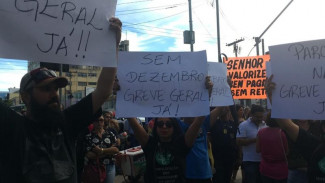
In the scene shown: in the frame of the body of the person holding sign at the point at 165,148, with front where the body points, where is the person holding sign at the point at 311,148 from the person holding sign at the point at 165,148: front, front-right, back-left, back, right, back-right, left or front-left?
left

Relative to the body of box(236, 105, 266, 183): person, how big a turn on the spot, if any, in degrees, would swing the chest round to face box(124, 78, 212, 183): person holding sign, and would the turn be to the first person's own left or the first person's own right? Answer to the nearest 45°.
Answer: approximately 45° to the first person's own right

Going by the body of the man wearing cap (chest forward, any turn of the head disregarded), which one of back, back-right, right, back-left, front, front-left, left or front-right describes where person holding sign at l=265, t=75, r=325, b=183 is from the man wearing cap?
front-left

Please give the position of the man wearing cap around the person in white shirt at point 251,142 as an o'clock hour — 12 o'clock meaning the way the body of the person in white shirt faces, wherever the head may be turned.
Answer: The man wearing cap is roughly at 2 o'clock from the person in white shirt.

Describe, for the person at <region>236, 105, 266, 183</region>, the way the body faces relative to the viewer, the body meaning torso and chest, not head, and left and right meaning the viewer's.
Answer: facing the viewer and to the right of the viewer

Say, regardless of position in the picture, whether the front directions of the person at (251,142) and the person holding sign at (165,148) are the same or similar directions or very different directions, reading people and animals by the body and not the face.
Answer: same or similar directions

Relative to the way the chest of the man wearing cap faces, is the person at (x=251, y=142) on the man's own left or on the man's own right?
on the man's own left

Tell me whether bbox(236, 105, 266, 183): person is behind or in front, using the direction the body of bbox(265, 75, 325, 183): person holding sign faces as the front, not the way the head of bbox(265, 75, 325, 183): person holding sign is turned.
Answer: behind

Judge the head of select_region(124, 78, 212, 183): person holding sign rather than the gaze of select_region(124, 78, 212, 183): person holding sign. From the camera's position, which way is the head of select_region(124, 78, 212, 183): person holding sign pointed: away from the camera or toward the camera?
toward the camera

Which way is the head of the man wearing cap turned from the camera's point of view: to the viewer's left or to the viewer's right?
to the viewer's right

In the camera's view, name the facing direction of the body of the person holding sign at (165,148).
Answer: toward the camera

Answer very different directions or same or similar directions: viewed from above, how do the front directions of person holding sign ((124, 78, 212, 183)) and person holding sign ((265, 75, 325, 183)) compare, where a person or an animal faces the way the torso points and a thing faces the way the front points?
same or similar directions
